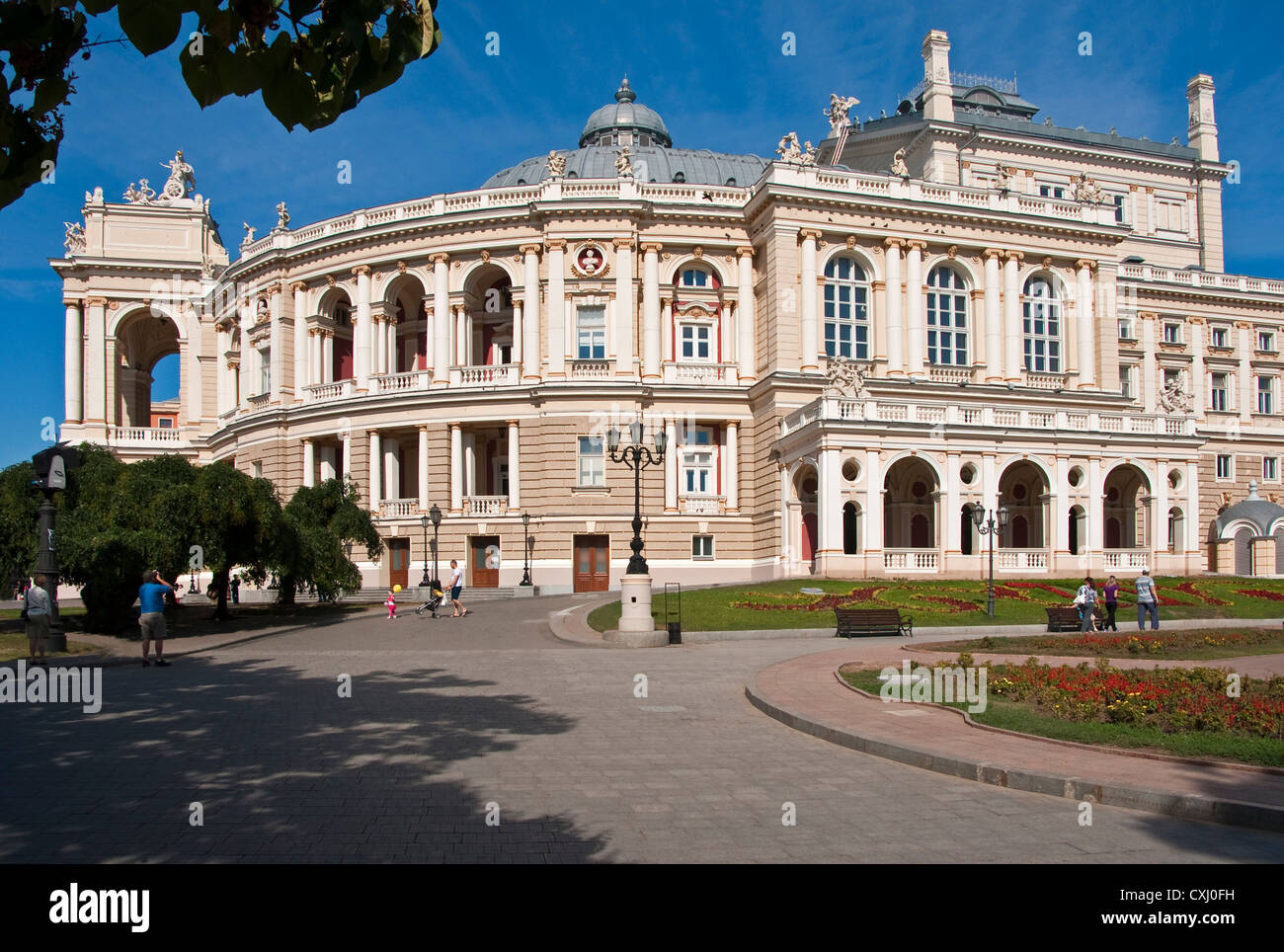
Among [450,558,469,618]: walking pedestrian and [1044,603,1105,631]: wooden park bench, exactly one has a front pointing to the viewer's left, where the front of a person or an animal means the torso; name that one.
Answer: the walking pedestrian

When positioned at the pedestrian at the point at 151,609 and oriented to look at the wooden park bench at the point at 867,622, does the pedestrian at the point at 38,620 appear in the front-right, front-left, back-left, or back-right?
back-left

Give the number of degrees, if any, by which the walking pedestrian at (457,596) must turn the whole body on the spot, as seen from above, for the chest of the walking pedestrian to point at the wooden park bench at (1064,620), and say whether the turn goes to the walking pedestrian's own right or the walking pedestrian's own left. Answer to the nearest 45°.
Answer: approximately 135° to the walking pedestrian's own left

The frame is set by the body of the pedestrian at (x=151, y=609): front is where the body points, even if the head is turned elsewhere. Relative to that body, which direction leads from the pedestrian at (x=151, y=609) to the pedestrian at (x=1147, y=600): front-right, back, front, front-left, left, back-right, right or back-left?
front-right

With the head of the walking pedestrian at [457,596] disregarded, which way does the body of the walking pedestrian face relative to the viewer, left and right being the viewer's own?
facing to the left of the viewer

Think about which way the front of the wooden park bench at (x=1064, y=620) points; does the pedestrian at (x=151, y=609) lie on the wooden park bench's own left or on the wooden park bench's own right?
on the wooden park bench's own right

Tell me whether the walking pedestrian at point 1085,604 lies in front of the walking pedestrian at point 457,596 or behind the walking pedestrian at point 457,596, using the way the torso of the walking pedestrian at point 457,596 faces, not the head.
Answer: behind

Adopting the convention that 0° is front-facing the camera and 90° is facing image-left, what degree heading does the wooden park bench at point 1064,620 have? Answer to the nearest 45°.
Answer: approximately 0°

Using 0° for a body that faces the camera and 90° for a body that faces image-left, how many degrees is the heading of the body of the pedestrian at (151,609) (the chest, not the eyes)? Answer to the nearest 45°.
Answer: approximately 225°

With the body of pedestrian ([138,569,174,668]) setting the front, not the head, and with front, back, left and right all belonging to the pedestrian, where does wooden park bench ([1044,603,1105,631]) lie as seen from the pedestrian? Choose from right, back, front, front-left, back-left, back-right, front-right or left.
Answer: front-right

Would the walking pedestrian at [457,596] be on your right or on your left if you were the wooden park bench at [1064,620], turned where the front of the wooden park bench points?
on your right
